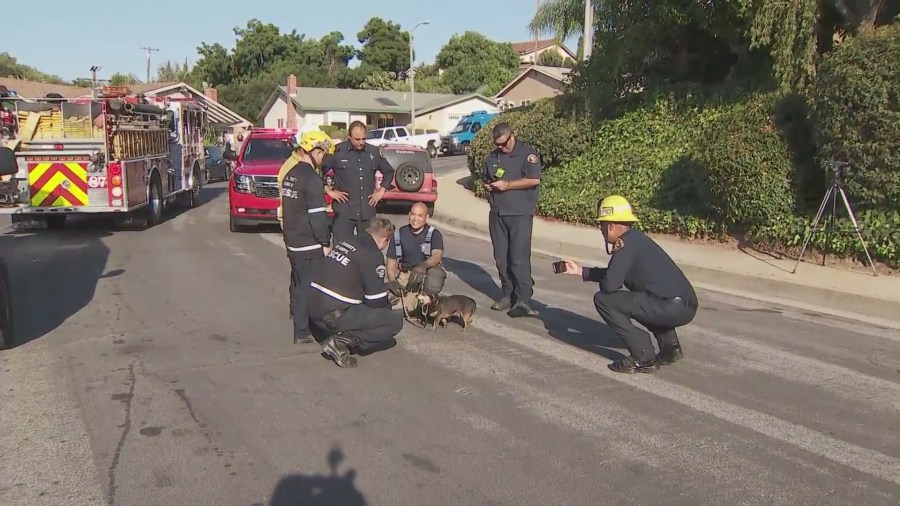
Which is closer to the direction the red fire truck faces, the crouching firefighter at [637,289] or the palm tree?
the palm tree

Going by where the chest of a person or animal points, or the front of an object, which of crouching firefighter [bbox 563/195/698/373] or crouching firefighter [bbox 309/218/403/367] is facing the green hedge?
crouching firefighter [bbox 309/218/403/367]

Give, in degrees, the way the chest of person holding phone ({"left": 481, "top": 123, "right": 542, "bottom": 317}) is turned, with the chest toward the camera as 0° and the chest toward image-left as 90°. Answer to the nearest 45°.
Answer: approximately 45°

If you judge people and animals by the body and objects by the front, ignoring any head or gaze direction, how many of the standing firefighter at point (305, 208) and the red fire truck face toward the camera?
0

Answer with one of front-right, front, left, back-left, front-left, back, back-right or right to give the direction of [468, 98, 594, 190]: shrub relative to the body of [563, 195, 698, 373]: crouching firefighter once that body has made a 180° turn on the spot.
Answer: left

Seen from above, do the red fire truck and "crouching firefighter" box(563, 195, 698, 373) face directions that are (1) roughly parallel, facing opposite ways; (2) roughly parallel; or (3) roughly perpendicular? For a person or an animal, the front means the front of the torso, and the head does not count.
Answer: roughly perpendicular

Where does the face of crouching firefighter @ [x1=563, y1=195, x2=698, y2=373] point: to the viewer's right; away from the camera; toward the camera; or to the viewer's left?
to the viewer's left

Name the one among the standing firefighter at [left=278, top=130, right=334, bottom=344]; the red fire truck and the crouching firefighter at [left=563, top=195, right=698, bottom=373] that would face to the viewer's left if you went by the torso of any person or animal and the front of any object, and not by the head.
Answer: the crouching firefighter

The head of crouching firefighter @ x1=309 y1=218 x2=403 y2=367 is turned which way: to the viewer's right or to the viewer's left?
to the viewer's right

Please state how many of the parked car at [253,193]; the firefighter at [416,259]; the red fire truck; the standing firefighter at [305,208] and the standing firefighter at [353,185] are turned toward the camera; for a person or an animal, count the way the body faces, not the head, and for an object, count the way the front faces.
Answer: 3

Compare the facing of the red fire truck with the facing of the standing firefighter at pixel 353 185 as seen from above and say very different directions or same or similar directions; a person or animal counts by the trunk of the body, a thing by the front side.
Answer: very different directions

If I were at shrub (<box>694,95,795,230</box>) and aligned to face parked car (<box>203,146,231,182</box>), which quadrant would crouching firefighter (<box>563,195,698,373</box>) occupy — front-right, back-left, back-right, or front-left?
back-left

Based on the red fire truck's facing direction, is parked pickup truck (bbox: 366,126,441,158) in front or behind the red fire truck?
in front

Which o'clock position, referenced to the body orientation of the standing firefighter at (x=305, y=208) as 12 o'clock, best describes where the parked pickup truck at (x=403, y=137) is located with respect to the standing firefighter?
The parked pickup truck is roughly at 11 o'clock from the standing firefighter.
